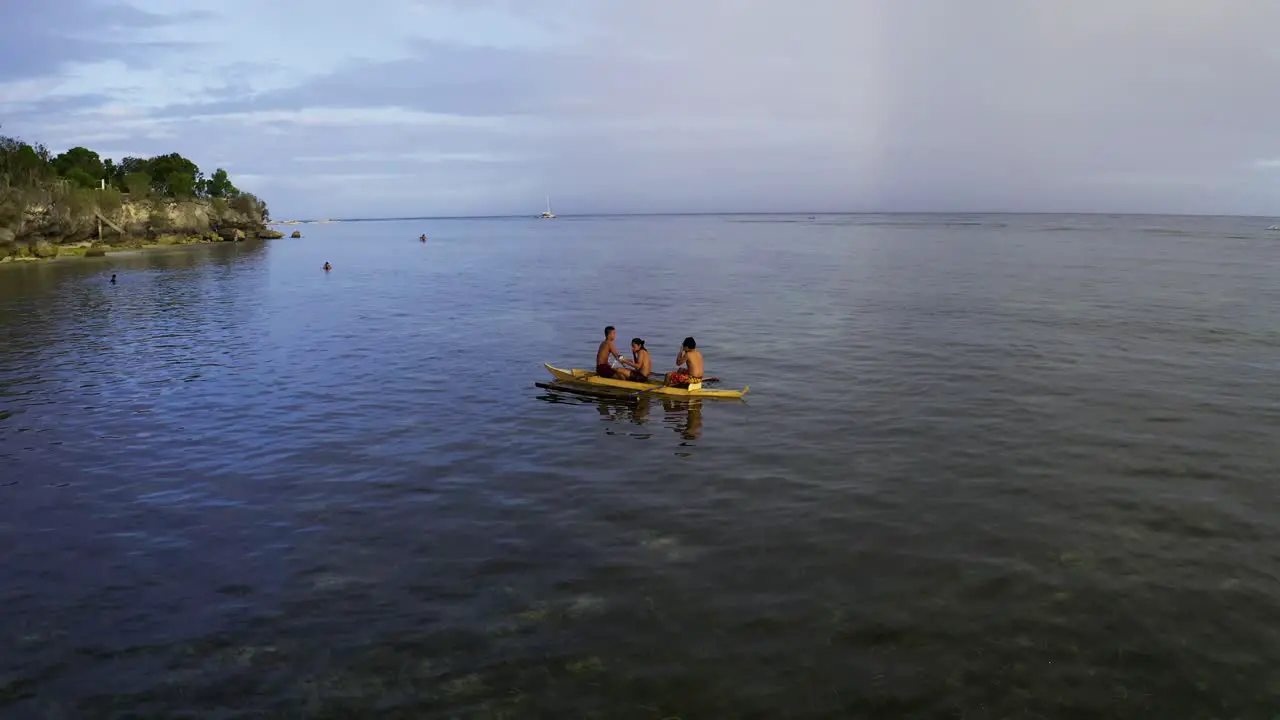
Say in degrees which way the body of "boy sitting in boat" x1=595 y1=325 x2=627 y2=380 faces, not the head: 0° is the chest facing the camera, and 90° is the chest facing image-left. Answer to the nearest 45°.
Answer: approximately 270°

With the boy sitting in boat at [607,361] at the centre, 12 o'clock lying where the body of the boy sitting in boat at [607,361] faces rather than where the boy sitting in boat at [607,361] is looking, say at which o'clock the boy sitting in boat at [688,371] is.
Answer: the boy sitting in boat at [688,371] is roughly at 1 o'clock from the boy sitting in boat at [607,361].

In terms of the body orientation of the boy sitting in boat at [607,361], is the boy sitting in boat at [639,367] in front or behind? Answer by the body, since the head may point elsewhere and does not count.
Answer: in front

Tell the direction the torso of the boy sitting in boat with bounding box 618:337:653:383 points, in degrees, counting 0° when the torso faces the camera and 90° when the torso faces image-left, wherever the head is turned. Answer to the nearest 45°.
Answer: approximately 90°

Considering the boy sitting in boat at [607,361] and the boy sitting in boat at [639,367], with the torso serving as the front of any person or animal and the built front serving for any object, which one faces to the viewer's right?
the boy sitting in boat at [607,361]

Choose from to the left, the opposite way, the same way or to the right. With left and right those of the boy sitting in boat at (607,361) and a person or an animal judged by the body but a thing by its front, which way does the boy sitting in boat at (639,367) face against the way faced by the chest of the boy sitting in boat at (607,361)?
the opposite way

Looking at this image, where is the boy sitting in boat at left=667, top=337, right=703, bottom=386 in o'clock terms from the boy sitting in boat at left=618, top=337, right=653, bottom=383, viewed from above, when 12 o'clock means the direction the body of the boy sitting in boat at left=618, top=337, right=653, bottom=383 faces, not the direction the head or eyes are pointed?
the boy sitting in boat at left=667, top=337, right=703, bottom=386 is roughly at 7 o'clock from the boy sitting in boat at left=618, top=337, right=653, bottom=383.
